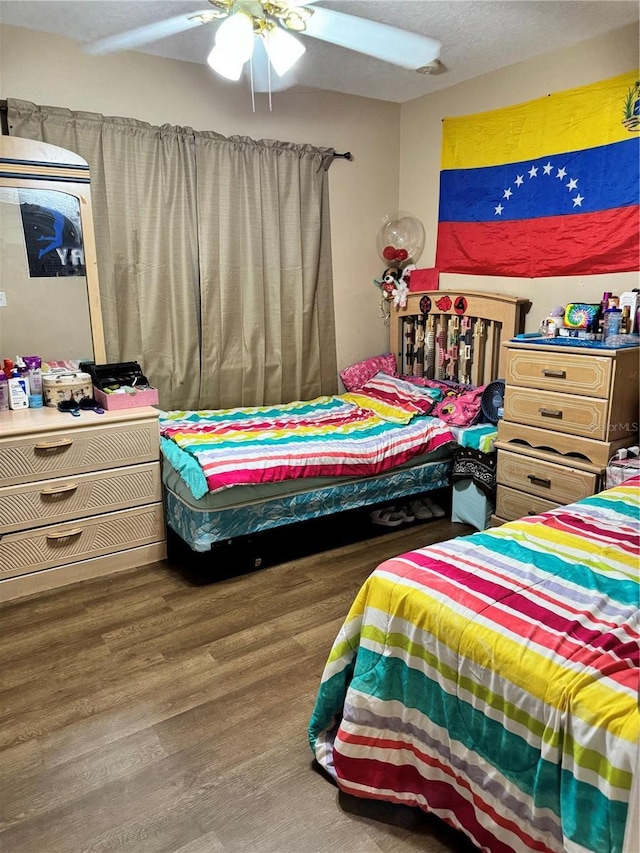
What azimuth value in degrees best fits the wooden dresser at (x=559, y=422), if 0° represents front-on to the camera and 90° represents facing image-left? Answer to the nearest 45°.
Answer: approximately 45°

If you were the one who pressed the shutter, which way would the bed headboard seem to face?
facing the viewer and to the left of the viewer

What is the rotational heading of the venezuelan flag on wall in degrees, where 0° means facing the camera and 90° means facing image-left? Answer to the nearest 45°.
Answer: approximately 45°

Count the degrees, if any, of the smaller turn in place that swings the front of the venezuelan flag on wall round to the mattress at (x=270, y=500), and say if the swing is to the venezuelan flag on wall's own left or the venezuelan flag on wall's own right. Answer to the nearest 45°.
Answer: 0° — it already faces it

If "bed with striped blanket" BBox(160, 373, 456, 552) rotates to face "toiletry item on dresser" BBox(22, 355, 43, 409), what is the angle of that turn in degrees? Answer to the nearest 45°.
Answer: approximately 45° to its right

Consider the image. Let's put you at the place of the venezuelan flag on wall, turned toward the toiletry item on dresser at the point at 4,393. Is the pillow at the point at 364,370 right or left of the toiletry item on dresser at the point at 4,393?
right

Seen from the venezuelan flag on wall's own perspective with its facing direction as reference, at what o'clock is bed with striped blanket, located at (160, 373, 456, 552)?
The bed with striped blanket is roughly at 12 o'clock from the venezuelan flag on wall.

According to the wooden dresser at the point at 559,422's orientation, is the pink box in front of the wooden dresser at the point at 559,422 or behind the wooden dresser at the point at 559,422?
in front

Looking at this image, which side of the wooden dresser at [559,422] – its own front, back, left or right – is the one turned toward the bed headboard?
right
